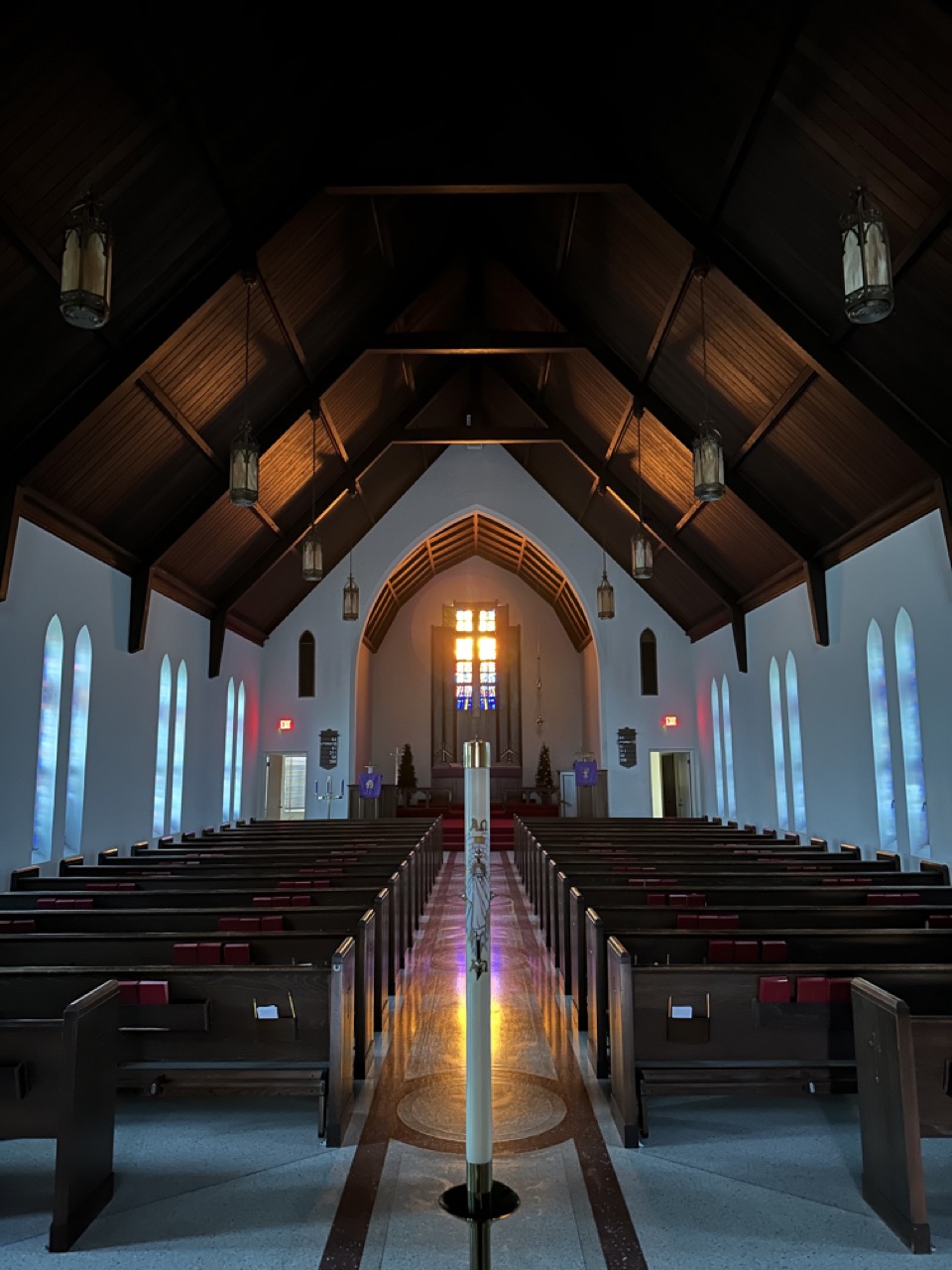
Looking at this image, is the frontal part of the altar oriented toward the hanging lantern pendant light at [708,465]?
yes

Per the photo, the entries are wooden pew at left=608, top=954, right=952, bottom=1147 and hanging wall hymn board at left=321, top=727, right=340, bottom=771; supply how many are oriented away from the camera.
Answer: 1

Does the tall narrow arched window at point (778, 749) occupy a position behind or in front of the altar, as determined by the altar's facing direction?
in front

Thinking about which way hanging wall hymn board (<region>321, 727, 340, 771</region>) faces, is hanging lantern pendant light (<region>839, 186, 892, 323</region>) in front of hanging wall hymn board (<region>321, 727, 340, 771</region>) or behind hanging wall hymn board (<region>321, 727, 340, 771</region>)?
in front

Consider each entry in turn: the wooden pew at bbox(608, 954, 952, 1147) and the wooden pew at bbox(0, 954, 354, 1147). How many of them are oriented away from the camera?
2

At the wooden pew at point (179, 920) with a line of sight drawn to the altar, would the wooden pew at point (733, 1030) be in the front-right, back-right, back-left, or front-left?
back-right

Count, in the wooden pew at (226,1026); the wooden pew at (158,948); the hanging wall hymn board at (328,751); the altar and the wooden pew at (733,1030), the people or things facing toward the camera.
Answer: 2

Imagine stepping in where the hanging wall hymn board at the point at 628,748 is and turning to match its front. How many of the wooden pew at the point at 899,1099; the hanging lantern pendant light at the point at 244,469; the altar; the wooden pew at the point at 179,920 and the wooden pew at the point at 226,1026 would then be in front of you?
4

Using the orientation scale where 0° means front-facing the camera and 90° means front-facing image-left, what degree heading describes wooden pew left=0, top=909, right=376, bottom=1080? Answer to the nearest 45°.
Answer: approximately 180°

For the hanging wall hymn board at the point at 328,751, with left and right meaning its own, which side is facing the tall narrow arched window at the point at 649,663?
left

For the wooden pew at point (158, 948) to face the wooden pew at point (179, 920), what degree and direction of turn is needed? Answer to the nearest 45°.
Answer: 0° — it already faces it

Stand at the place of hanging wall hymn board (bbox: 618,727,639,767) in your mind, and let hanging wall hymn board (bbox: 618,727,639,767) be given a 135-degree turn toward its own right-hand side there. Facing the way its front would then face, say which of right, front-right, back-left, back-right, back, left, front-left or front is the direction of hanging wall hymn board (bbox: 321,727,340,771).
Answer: front-left

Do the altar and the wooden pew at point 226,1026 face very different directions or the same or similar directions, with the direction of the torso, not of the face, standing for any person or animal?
very different directions

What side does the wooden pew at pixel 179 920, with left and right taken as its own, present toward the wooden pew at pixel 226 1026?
back

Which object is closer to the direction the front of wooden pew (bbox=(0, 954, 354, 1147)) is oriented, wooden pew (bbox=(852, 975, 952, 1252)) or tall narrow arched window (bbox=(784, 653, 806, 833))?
the tall narrow arched window

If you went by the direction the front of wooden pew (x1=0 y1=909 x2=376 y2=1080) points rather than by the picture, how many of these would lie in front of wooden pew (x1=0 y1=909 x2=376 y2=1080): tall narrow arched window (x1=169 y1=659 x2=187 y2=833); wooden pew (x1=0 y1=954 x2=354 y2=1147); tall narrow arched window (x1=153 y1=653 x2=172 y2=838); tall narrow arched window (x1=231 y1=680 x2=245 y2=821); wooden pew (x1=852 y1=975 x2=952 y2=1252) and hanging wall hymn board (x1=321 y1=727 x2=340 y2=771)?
4

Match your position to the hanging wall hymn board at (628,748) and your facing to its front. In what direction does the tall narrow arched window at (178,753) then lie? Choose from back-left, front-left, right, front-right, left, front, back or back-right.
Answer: front-right

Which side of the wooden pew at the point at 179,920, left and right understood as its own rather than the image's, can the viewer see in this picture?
back
